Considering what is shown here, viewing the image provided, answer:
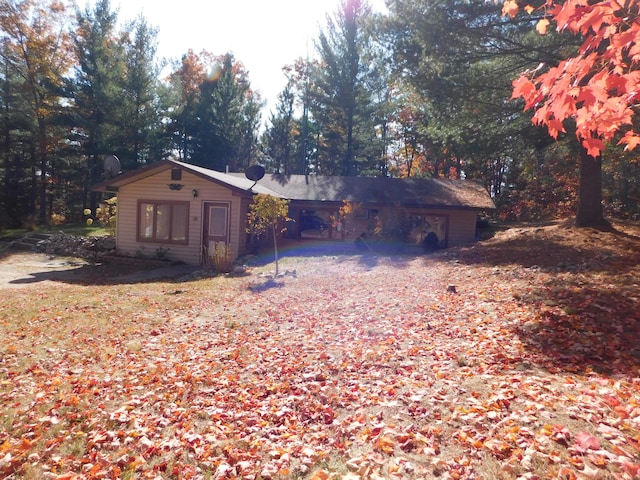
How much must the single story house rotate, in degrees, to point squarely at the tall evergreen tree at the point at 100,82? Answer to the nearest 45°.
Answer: approximately 135° to its right

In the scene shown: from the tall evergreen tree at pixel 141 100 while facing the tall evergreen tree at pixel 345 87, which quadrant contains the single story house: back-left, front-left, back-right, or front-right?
front-right

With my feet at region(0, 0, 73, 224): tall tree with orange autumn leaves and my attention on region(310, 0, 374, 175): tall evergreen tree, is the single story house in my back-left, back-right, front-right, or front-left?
front-right

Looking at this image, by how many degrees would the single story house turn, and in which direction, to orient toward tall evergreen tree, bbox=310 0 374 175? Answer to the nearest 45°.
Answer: approximately 135° to its left

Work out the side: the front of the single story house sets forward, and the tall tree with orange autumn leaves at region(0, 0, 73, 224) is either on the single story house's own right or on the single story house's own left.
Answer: on the single story house's own right

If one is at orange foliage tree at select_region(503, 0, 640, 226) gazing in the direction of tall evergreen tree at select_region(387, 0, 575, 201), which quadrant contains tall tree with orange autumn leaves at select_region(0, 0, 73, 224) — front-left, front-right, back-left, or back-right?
front-left

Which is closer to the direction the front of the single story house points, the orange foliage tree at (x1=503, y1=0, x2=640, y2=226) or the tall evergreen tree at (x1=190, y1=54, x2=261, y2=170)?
the orange foliage tree

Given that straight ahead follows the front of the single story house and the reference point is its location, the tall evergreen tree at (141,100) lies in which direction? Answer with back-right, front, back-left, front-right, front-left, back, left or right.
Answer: back-right

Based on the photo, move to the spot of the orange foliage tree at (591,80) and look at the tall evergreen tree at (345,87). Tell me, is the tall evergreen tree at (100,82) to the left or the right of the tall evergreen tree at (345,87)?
left

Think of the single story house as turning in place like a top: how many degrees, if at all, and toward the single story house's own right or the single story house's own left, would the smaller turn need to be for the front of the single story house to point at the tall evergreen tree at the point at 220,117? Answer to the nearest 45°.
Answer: approximately 180°

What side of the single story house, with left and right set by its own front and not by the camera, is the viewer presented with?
front
